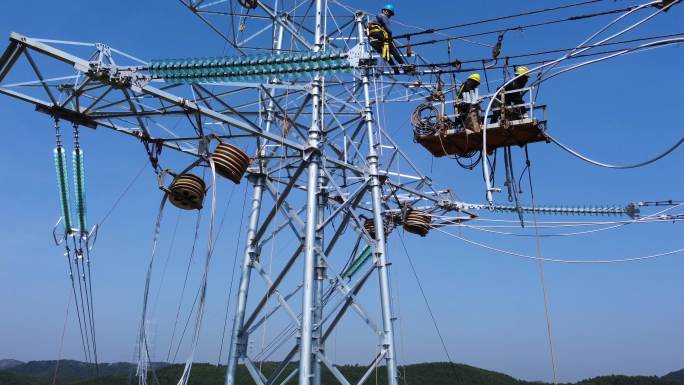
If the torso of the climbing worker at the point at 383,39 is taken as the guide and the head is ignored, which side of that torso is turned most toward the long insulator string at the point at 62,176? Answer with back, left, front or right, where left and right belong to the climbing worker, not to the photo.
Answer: back

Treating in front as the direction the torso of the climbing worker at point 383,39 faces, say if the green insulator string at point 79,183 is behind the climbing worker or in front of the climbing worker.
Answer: behind

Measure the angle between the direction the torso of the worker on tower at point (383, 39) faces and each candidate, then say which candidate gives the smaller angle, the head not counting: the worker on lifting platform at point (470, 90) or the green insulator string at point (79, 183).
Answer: the worker on lifting platform

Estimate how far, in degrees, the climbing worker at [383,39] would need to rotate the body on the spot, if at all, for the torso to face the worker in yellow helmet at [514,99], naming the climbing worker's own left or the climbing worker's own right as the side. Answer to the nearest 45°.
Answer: approximately 45° to the climbing worker's own right

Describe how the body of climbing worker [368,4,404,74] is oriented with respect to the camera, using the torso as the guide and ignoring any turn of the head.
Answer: to the viewer's right

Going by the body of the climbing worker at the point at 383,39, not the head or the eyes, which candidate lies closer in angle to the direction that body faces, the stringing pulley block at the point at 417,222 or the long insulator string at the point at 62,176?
the stringing pulley block

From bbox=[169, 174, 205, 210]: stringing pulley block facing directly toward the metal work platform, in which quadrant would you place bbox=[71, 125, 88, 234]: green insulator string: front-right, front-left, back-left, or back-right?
back-right
